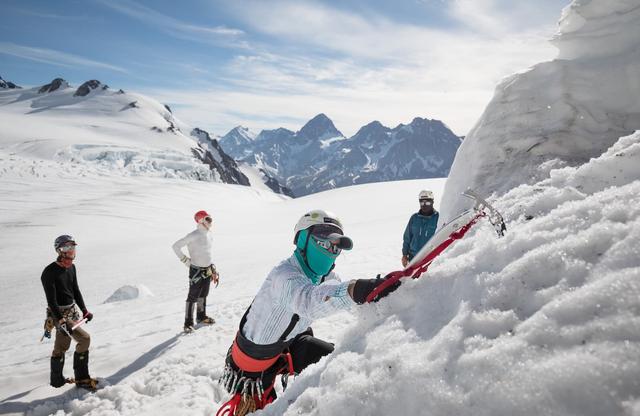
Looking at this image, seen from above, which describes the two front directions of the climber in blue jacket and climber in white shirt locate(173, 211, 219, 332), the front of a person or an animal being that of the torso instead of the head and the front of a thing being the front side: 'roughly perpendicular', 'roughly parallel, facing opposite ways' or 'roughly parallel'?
roughly perpendicular

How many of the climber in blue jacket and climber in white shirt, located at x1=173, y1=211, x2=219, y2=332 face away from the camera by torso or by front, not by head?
0

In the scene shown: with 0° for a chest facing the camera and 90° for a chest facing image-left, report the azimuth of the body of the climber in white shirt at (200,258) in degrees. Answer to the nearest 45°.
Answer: approximately 315°

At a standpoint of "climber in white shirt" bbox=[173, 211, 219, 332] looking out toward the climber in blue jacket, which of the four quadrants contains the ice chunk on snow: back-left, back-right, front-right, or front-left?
back-left

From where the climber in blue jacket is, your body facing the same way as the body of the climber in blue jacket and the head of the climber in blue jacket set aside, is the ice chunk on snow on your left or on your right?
on your right

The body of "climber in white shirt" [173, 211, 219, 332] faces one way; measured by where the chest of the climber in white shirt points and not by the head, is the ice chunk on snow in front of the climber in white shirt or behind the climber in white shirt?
behind

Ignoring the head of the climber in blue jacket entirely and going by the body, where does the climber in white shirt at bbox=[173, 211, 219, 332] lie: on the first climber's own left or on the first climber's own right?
on the first climber's own right

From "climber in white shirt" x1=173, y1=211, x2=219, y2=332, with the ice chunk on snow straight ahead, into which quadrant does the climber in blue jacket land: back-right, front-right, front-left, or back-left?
back-right

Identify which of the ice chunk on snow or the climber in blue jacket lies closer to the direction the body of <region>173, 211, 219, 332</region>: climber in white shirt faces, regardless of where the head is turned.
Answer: the climber in blue jacket

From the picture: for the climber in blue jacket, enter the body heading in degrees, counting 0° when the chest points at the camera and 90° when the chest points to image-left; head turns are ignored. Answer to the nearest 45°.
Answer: approximately 0°

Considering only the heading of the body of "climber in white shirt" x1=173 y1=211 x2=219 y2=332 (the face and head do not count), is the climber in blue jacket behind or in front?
in front
